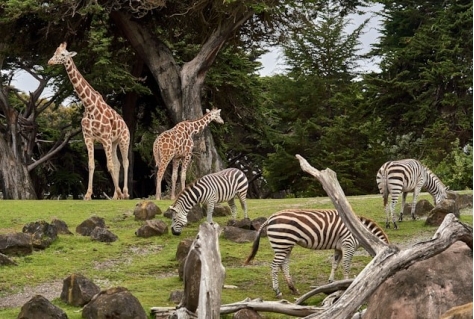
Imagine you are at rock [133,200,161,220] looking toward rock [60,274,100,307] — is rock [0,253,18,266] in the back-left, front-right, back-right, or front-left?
front-right

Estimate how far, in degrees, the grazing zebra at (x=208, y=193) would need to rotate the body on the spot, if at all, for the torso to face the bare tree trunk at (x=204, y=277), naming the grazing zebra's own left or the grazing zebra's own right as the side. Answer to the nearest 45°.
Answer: approximately 90° to the grazing zebra's own left

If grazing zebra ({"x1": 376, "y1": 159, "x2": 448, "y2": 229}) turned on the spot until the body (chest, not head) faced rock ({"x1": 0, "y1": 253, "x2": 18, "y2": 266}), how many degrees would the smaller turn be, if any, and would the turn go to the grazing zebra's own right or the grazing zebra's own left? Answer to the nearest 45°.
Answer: approximately 180°

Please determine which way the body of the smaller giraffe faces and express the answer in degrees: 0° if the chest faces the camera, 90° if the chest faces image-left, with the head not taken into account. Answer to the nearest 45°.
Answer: approximately 225°

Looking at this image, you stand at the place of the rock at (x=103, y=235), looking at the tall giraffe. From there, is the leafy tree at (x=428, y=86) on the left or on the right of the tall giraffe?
right

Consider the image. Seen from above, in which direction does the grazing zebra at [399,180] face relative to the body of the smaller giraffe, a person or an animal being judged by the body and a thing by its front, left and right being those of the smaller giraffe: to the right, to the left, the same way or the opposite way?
the same way

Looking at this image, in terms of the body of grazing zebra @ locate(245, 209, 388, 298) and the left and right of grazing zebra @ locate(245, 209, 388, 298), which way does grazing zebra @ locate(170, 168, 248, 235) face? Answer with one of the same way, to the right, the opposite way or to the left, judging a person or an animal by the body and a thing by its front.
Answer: the opposite way

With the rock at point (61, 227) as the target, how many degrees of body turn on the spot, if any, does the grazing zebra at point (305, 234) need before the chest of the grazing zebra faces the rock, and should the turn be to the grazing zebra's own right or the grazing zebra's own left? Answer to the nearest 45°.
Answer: approximately 135° to the grazing zebra's own left

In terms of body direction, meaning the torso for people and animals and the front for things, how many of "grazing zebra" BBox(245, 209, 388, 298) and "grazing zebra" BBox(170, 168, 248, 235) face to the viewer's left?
1

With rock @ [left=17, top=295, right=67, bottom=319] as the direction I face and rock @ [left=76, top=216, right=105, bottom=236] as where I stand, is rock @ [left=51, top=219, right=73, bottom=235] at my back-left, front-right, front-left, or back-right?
back-right

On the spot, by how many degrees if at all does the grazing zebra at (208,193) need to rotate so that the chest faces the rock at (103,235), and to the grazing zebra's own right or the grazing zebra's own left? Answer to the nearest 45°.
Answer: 0° — it already faces it

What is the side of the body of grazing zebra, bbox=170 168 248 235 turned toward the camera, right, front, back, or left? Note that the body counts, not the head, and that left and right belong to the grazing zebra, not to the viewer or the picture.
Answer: left

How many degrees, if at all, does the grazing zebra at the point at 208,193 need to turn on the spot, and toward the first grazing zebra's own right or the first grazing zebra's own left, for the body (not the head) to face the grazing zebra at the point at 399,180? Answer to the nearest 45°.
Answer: approximately 180°

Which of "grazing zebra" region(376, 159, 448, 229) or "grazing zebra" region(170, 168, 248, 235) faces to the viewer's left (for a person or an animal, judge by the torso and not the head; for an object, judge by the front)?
"grazing zebra" region(170, 168, 248, 235)

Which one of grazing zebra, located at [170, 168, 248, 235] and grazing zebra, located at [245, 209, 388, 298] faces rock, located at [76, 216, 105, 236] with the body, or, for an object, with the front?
grazing zebra, located at [170, 168, 248, 235]

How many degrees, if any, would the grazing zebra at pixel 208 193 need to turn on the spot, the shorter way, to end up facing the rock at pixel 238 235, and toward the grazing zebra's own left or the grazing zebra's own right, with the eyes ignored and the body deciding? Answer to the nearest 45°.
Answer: approximately 135° to the grazing zebra's own left

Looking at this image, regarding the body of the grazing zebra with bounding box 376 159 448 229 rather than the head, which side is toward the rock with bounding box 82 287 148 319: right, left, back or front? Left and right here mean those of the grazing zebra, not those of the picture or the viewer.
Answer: back

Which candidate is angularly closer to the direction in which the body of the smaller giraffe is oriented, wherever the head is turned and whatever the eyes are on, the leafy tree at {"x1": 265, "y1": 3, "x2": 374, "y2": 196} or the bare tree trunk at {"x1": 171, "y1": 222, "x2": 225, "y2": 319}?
the leafy tree

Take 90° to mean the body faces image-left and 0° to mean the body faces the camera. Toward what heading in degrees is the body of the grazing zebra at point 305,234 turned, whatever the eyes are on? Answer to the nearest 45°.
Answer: approximately 270°

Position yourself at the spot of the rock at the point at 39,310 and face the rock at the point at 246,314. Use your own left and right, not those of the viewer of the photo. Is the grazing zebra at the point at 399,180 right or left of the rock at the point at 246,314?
left
